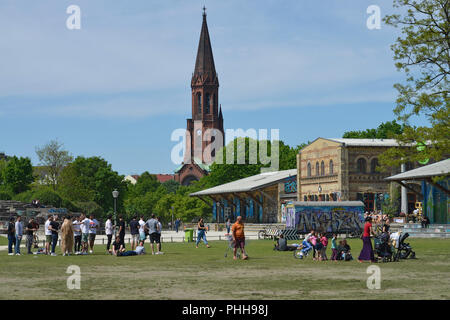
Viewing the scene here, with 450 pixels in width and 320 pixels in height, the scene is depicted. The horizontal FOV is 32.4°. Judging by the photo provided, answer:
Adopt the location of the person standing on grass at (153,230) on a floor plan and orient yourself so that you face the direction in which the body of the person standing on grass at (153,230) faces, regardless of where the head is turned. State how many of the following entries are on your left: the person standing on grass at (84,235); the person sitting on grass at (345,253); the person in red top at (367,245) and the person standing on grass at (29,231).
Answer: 2

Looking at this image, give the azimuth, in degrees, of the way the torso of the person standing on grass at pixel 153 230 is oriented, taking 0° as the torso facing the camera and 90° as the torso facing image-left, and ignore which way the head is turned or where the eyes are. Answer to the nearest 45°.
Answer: approximately 180°

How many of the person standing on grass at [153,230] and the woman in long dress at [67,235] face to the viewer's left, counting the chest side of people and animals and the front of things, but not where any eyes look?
0

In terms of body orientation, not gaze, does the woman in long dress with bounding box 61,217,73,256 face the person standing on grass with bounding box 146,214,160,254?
no
